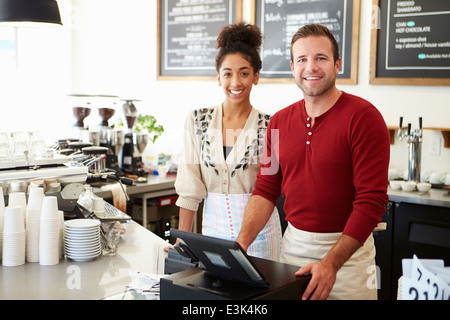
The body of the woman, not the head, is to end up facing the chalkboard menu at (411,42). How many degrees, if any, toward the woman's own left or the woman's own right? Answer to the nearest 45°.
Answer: approximately 135° to the woman's own left

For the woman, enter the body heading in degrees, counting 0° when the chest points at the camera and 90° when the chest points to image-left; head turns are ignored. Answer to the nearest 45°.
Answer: approximately 0°

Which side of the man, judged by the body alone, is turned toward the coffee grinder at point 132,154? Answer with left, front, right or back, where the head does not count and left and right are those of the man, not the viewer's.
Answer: right

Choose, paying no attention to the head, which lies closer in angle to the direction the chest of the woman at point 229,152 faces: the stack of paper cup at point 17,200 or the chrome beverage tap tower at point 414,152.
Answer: the stack of paper cup
